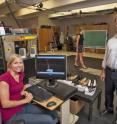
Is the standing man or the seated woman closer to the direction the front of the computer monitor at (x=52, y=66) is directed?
the seated woman

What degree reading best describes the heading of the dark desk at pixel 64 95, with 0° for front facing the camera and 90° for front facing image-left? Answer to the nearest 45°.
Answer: approximately 45°

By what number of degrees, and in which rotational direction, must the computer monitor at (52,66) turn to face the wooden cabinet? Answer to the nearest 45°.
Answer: approximately 180°

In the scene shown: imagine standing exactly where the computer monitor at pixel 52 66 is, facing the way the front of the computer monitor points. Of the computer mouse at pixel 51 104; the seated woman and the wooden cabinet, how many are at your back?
1

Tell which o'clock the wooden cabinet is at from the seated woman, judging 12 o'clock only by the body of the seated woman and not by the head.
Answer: The wooden cabinet is roughly at 8 o'clock from the seated woman.

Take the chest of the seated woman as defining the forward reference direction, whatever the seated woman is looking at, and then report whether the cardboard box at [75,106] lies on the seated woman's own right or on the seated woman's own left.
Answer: on the seated woman's own left

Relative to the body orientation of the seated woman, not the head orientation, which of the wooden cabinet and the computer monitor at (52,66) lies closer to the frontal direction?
the computer monitor

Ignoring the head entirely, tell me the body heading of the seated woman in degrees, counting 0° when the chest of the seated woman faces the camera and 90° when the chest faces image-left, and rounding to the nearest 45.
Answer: approximately 315°
